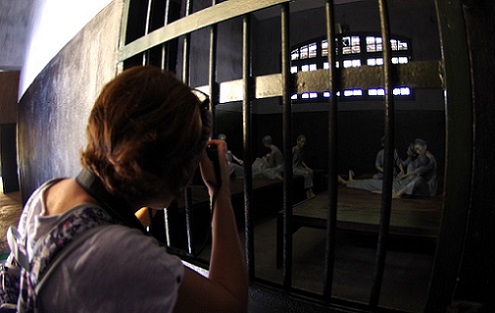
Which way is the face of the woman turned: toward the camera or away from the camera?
away from the camera

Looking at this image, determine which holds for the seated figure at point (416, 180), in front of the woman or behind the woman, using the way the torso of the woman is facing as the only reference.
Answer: in front

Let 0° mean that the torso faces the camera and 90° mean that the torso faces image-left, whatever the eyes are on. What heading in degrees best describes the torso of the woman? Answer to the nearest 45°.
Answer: approximately 225°

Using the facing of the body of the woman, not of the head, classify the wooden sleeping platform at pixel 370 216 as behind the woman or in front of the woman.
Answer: in front
